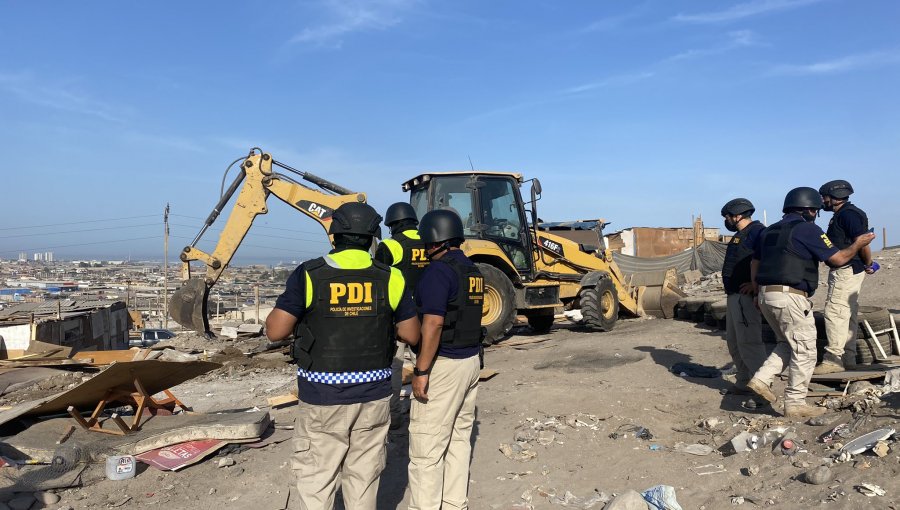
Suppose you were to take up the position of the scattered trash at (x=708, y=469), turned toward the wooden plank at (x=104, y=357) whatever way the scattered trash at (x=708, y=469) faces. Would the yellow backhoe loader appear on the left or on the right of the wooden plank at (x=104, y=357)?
right

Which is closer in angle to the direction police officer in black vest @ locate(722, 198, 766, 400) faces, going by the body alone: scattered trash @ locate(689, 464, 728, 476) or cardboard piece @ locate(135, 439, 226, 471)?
the cardboard piece

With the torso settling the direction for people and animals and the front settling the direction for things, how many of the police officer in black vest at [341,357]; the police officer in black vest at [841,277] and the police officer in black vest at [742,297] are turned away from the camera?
1

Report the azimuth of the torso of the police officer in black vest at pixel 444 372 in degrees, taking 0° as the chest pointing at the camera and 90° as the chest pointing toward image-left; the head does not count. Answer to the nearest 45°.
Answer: approximately 135°

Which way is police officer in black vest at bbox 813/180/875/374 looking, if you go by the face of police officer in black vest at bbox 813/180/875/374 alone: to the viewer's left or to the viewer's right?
to the viewer's left

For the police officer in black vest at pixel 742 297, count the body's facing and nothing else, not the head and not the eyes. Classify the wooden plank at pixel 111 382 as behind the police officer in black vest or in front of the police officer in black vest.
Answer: in front

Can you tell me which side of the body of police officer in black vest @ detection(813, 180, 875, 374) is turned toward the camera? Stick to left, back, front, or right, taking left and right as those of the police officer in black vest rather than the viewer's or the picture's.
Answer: left

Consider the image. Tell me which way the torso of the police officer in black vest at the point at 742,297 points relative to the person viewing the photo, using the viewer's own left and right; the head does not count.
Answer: facing to the left of the viewer

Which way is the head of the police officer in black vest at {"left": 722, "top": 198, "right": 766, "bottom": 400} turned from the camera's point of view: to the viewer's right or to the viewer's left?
to the viewer's left

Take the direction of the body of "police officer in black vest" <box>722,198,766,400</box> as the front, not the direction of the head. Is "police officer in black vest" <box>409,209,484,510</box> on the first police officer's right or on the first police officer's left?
on the first police officer's left

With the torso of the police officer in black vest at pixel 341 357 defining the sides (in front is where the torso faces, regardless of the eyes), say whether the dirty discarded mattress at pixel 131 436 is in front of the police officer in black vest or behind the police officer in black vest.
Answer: in front

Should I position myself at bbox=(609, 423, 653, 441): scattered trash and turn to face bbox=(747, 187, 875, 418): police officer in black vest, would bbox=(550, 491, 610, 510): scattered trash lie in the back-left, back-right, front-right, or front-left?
back-right

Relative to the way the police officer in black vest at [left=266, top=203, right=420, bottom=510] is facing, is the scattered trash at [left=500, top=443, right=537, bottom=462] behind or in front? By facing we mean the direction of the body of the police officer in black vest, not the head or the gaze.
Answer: in front
